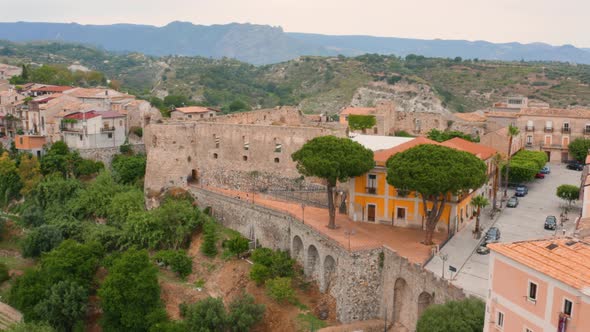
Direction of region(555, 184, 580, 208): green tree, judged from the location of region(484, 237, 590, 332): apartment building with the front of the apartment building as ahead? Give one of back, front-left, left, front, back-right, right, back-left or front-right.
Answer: back-right

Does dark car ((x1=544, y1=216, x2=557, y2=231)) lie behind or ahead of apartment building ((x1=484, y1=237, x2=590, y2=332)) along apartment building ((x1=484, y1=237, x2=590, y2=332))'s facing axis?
behind

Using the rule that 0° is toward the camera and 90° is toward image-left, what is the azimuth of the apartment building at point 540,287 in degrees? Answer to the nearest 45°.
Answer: approximately 45°

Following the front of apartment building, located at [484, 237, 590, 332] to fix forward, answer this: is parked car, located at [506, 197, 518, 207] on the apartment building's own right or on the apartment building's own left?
on the apartment building's own right

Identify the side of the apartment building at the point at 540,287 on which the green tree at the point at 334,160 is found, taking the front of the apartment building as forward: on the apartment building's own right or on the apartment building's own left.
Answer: on the apartment building's own right

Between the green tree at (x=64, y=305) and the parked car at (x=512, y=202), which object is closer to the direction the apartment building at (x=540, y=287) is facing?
the green tree
